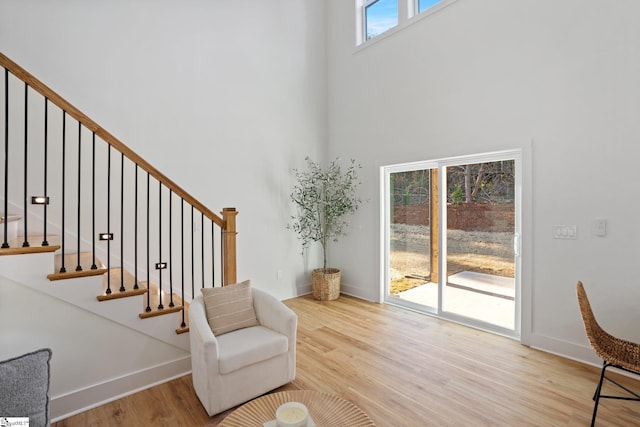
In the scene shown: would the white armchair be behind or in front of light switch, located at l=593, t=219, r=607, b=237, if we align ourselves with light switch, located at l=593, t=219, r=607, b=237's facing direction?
in front

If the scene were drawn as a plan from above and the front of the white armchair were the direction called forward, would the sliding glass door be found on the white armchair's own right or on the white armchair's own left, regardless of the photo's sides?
on the white armchair's own left

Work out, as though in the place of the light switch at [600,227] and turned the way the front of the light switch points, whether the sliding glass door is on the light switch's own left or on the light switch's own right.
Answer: on the light switch's own right

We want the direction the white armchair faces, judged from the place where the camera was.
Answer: facing the viewer and to the right of the viewer

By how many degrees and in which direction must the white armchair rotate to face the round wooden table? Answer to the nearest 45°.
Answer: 0° — it already faces it

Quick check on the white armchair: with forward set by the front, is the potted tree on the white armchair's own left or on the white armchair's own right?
on the white armchair's own left

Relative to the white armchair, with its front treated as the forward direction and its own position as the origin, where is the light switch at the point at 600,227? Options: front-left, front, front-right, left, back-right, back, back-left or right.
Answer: front-left

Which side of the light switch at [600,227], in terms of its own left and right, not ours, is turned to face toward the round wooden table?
front

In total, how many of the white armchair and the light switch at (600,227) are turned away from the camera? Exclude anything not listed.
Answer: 0

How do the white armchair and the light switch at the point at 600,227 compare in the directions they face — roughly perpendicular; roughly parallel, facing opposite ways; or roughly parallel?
roughly perpendicular
